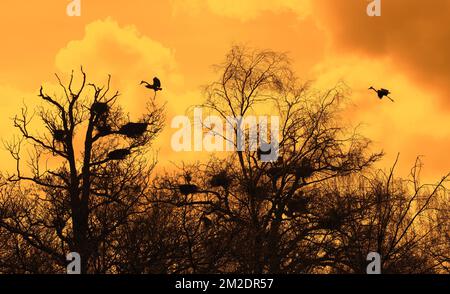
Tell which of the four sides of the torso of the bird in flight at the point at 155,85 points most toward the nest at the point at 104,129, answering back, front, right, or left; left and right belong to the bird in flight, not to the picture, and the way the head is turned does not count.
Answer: front

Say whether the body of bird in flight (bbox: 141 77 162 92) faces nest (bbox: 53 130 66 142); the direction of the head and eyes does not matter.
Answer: yes

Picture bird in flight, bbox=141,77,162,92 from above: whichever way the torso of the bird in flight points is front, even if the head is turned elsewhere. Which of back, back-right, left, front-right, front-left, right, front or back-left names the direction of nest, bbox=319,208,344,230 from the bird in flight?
back

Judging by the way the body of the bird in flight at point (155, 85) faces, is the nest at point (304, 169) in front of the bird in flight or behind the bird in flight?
behind

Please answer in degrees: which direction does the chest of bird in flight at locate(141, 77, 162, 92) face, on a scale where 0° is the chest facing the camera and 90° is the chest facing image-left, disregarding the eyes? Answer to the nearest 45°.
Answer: approximately 90°
